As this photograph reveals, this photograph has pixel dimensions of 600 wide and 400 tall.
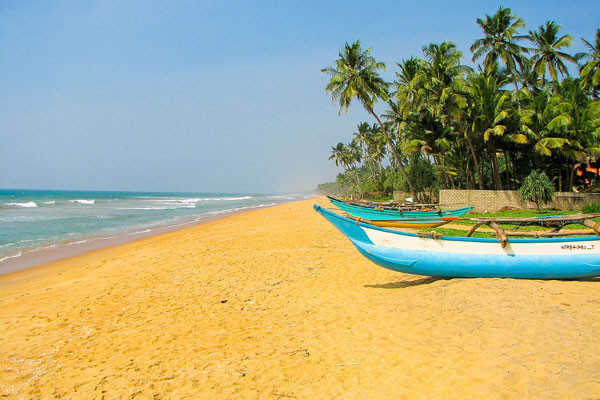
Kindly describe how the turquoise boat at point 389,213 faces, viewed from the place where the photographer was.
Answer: facing to the left of the viewer

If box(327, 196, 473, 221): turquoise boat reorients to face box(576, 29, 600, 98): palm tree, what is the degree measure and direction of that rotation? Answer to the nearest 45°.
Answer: approximately 135° to its right

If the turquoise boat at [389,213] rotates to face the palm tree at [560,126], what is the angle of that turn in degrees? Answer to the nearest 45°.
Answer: approximately 135° to its right

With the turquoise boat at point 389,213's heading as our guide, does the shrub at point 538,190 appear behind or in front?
behind

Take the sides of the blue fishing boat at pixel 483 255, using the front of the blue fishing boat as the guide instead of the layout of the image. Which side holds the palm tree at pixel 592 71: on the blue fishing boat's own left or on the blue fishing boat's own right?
on the blue fishing boat's own right

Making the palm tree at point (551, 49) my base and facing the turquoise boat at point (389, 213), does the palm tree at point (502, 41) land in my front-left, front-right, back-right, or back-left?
front-right

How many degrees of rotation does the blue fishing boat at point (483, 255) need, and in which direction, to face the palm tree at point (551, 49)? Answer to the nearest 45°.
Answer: approximately 90° to its right

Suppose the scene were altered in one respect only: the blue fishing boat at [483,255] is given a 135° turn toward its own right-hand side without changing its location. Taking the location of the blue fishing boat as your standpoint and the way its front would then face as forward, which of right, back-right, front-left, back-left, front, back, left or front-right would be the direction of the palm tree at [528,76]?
front-left

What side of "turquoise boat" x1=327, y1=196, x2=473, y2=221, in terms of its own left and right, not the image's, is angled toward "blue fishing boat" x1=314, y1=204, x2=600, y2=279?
left

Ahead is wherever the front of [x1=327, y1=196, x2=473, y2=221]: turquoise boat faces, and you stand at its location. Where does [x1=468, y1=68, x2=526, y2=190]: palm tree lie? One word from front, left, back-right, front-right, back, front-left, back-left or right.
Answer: back-right

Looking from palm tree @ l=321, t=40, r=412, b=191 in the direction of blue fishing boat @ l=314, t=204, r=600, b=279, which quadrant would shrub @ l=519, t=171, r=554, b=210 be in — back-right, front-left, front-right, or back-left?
front-left

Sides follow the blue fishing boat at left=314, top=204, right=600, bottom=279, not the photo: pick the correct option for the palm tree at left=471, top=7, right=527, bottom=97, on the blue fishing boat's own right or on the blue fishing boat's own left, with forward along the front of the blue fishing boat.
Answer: on the blue fishing boat's own right

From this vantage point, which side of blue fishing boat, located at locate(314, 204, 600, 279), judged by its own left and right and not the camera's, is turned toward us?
left

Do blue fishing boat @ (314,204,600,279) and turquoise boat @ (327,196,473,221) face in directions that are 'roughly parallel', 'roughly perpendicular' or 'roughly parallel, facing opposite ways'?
roughly parallel

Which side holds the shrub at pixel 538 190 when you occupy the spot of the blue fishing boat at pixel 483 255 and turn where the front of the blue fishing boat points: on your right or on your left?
on your right

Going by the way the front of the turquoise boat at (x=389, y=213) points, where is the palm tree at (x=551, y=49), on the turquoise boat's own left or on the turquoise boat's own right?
on the turquoise boat's own right

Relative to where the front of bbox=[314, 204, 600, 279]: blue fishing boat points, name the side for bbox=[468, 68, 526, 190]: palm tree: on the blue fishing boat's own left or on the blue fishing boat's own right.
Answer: on the blue fishing boat's own right

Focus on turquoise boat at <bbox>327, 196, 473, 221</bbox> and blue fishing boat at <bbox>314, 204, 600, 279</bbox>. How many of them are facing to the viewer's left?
2
